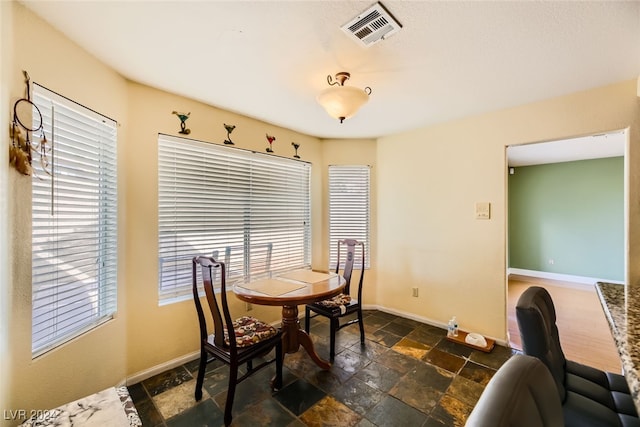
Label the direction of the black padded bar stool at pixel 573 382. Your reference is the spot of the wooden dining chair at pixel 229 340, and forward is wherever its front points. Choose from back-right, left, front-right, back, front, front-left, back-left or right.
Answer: right

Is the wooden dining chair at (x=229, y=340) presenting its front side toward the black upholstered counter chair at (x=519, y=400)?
no

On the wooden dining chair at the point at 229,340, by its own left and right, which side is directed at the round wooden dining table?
front

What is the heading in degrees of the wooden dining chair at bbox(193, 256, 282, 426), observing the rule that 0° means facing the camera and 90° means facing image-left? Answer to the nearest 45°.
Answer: approximately 225°

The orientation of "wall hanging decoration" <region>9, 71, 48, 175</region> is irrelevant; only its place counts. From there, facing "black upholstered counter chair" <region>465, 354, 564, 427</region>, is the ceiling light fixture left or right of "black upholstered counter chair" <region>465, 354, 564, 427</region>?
left

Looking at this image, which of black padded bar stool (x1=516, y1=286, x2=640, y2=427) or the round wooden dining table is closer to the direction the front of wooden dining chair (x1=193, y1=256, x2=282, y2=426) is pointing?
the round wooden dining table

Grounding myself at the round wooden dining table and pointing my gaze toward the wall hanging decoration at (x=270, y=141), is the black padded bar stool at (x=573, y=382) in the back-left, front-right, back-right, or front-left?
back-right

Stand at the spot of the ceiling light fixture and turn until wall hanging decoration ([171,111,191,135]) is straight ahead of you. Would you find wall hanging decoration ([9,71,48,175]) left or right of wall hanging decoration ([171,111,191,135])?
left
